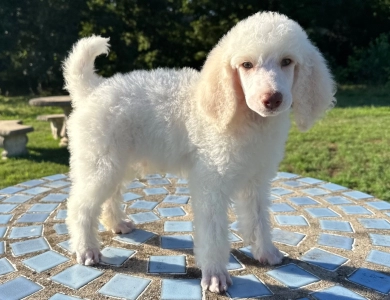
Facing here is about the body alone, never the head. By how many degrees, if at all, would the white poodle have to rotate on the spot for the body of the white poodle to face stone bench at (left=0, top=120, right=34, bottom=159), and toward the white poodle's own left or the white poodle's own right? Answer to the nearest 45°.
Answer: approximately 180°

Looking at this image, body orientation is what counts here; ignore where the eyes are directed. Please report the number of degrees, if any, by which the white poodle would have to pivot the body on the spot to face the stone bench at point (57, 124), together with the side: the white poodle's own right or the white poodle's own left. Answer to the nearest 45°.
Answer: approximately 180°

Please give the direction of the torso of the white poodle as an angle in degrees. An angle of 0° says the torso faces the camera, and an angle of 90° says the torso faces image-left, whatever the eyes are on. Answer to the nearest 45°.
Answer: approximately 315°

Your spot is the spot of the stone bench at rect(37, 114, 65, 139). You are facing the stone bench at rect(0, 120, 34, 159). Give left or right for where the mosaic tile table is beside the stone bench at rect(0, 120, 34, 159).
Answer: left
